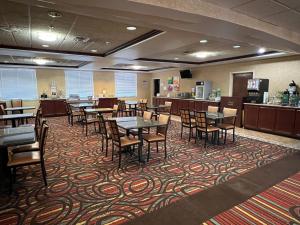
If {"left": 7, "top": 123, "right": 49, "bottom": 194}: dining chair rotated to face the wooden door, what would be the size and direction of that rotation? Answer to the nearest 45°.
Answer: approximately 180°

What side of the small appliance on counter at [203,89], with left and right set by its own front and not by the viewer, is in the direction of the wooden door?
left

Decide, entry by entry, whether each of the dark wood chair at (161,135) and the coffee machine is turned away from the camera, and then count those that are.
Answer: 0

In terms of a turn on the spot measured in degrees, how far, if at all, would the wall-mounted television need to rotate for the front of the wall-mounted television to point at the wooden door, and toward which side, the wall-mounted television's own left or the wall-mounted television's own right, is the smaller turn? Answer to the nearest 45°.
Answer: approximately 90° to the wall-mounted television's own left

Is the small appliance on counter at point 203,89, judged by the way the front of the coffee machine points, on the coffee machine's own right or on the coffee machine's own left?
on the coffee machine's own right

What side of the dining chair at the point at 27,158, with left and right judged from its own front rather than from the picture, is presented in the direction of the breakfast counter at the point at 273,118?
back

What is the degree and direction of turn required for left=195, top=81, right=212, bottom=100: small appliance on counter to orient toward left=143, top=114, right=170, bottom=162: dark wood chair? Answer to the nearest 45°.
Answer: approximately 45° to its left

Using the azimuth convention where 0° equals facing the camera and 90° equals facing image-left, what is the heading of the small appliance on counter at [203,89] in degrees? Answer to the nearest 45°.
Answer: approximately 45°

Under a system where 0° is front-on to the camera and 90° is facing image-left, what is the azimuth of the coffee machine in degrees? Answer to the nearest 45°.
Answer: approximately 45°
